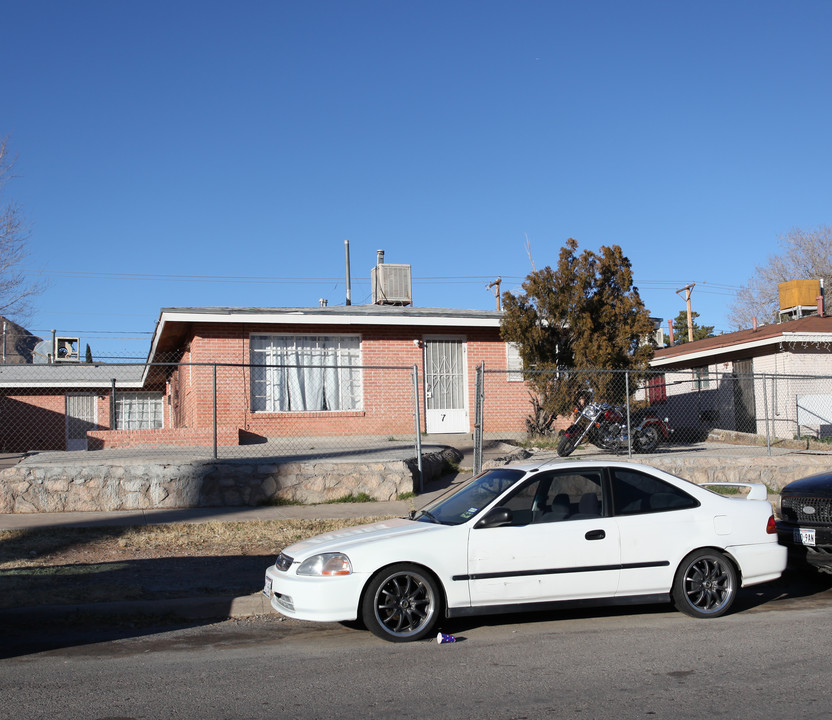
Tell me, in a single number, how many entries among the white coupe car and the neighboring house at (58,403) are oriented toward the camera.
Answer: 1

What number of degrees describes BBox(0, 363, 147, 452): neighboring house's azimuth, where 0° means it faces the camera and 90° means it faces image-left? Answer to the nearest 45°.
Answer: approximately 0°

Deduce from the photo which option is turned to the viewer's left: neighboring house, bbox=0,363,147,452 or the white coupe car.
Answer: the white coupe car

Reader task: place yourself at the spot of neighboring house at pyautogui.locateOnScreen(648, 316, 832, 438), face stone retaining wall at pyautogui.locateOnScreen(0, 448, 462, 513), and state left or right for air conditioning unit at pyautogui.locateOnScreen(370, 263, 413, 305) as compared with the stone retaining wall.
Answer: right

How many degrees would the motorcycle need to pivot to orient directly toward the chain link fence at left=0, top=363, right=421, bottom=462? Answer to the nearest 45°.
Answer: approximately 45° to its right

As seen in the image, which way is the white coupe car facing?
to the viewer's left

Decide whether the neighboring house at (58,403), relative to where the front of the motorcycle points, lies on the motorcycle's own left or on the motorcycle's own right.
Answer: on the motorcycle's own right

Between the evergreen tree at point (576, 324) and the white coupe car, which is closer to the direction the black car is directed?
the white coupe car

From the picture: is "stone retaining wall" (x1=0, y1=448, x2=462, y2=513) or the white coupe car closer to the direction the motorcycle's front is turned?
the stone retaining wall
